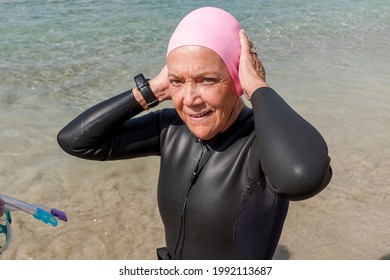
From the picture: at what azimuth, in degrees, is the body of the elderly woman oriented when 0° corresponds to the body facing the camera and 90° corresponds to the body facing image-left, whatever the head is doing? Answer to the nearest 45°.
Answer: approximately 45°
